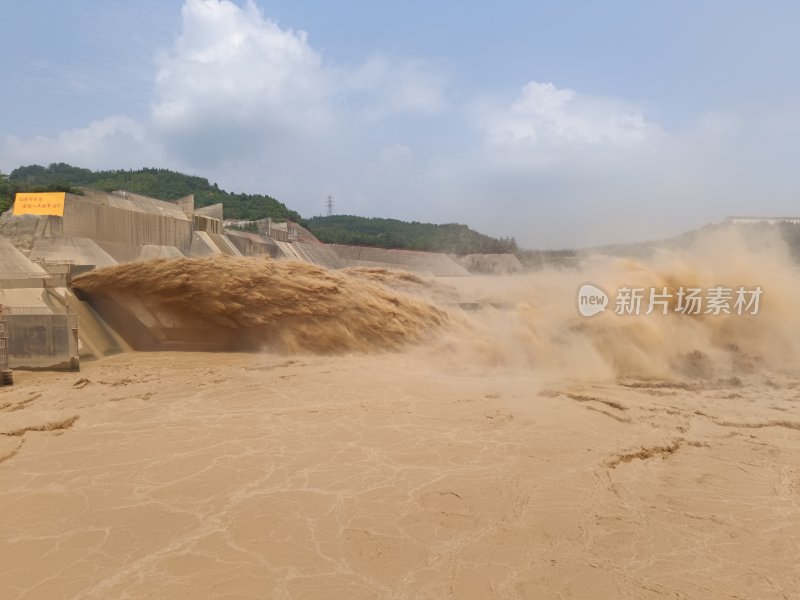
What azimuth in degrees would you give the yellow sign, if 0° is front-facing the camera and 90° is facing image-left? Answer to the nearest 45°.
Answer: approximately 0°
